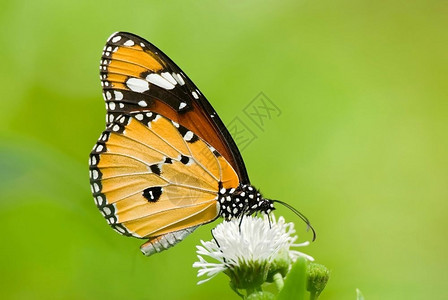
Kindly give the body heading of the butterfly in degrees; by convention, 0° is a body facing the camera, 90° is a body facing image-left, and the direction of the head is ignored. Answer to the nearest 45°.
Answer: approximately 270°
